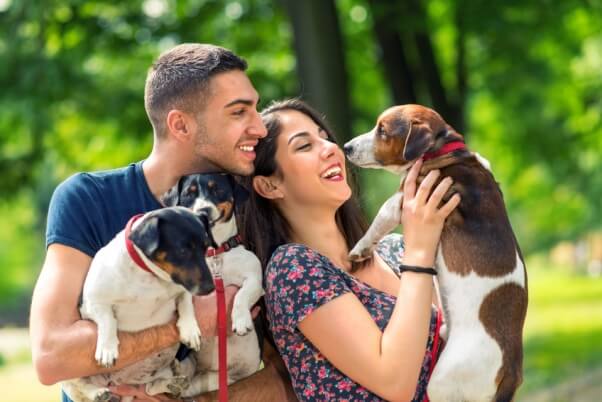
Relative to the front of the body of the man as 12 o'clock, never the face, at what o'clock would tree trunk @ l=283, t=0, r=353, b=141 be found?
The tree trunk is roughly at 8 o'clock from the man.

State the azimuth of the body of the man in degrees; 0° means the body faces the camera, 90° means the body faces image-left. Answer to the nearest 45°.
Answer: approximately 315°

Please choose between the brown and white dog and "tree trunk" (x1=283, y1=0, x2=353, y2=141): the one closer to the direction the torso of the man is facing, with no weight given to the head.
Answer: the brown and white dog

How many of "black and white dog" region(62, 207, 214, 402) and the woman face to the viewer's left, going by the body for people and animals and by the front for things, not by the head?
0

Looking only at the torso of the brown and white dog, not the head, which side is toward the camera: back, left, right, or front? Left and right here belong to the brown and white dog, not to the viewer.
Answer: left

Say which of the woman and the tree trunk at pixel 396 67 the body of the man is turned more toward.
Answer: the woman

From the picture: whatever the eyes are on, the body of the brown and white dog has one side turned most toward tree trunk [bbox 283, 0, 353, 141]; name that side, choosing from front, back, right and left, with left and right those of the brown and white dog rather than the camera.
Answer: right
